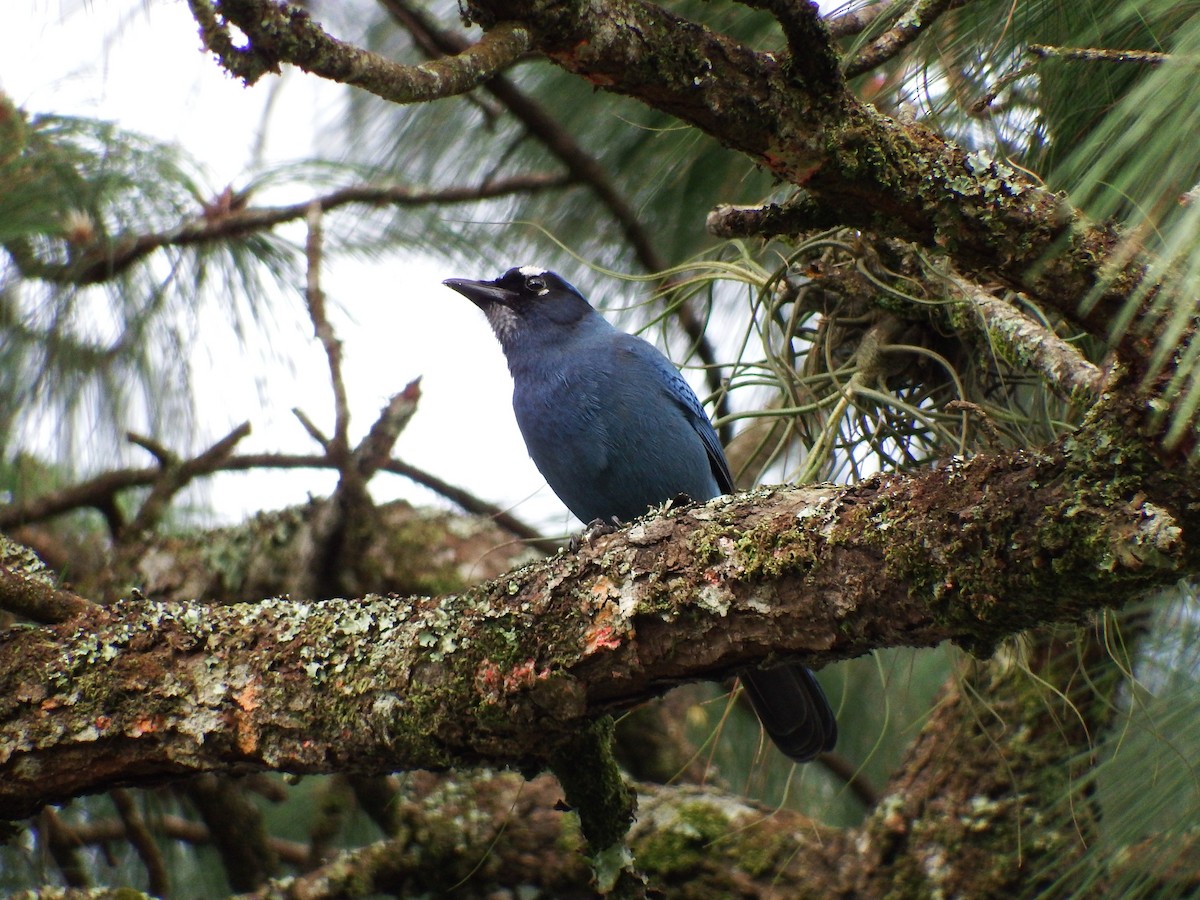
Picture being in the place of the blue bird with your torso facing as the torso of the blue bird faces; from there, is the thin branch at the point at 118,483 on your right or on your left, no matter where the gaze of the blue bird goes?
on your right

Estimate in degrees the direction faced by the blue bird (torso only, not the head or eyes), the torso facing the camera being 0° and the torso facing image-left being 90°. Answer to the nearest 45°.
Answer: approximately 45°
